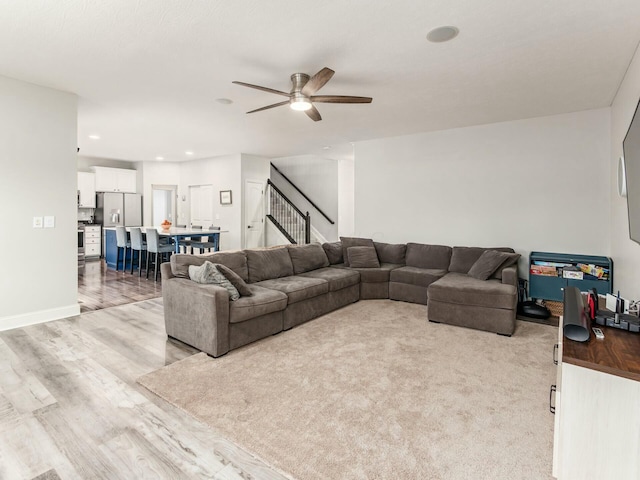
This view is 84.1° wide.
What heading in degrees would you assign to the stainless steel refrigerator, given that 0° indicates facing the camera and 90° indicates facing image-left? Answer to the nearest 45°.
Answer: approximately 0°

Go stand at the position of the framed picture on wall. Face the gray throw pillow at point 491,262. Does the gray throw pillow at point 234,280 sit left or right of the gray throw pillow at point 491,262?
right

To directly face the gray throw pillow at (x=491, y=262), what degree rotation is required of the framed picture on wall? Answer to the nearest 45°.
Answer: approximately 45° to its left

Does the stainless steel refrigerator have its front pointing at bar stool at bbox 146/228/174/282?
yes

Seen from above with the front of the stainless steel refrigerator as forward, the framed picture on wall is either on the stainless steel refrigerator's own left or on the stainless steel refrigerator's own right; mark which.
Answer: on the stainless steel refrigerator's own left

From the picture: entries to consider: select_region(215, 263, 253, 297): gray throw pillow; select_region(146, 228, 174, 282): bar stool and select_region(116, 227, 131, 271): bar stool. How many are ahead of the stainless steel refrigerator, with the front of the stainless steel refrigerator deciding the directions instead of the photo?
3

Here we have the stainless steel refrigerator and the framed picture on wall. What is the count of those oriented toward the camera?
2

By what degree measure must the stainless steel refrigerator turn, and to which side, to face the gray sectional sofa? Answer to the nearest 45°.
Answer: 0° — it already faces it
